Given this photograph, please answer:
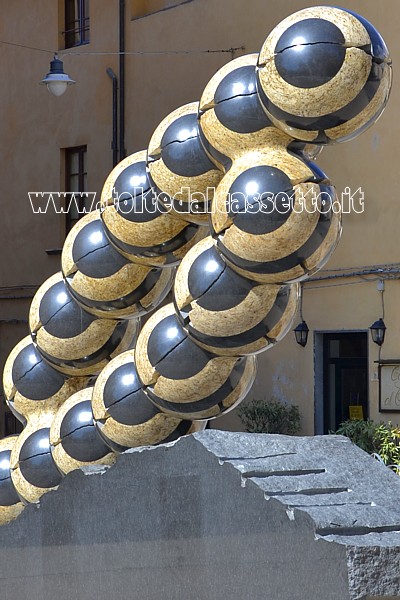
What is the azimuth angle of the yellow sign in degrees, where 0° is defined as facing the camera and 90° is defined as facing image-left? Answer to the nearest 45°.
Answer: approximately 0°

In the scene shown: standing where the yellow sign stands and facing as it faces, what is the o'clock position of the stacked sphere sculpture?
The stacked sphere sculpture is roughly at 12 o'clock from the yellow sign.

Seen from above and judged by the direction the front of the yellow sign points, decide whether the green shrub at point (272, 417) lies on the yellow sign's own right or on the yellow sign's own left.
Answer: on the yellow sign's own right

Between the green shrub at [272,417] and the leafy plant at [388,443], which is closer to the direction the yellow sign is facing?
the leafy plant
